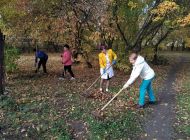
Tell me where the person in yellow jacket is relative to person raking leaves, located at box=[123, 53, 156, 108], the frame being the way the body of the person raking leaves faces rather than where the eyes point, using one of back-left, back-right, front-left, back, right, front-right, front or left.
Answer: front-right

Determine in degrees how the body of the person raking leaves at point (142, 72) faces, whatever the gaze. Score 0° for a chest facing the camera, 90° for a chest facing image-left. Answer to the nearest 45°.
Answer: approximately 90°

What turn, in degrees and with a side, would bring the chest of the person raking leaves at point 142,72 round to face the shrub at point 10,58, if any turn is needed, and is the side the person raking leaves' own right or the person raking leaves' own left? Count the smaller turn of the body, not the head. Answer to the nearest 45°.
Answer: approximately 45° to the person raking leaves' own right
